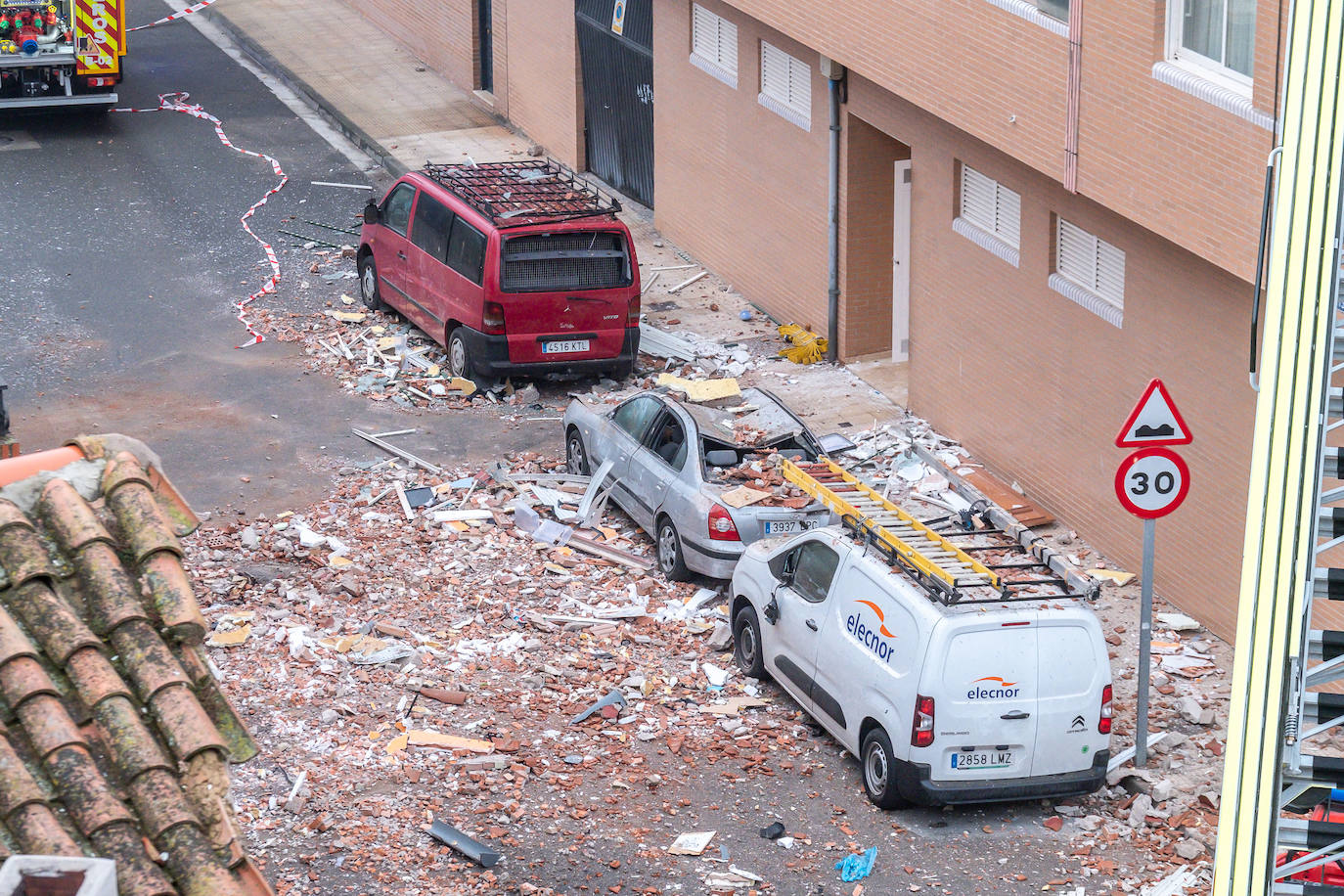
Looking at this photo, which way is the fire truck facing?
away from the camera

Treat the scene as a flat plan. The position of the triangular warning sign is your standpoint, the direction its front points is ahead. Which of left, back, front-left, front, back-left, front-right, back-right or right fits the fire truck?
back-right

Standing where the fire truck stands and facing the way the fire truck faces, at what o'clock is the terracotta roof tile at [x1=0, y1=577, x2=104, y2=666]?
The terracotta roof tile is roughly at 6 o'clock from the fire truck.

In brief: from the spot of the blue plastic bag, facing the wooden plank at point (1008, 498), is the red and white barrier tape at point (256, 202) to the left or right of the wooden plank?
left

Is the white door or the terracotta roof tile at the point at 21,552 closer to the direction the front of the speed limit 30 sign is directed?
the terracotta roof tile

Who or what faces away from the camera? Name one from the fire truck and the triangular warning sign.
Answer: the fire truck

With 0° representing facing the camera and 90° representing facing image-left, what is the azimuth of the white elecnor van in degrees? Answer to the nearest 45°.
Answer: approximately 135°
